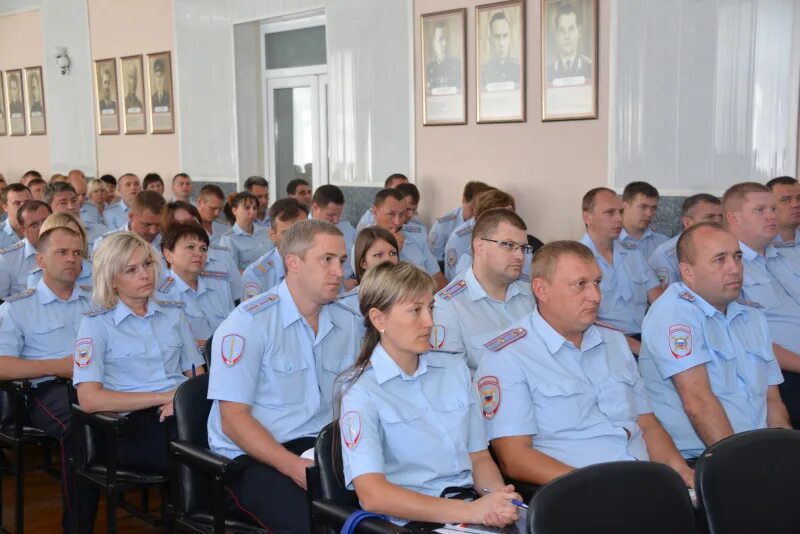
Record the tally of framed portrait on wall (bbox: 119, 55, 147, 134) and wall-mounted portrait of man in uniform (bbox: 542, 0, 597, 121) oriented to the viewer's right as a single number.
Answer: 0

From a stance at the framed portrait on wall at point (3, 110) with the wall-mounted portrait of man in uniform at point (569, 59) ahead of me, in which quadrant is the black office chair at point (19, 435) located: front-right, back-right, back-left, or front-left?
front-right

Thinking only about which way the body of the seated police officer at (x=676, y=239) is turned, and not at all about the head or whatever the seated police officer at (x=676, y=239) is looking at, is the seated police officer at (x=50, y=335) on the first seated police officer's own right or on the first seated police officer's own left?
on the first seated police officer's own right

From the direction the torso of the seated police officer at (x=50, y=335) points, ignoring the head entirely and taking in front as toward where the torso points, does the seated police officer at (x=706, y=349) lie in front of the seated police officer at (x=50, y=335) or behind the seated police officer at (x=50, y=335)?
in front

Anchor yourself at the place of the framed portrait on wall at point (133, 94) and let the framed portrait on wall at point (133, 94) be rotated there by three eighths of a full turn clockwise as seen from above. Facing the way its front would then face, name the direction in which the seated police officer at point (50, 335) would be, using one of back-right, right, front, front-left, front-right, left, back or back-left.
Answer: back

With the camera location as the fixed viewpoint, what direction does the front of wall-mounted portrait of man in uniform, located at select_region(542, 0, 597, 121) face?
facing the viewer and to the left of the viewer

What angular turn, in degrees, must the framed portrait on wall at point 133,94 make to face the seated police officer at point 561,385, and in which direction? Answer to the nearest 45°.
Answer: approximately 45° to its left

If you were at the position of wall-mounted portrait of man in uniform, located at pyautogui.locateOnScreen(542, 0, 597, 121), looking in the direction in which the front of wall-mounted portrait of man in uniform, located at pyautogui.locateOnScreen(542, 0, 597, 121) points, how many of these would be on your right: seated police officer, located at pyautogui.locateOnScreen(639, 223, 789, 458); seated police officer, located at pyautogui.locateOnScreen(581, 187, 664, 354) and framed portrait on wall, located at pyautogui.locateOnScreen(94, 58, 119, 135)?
1

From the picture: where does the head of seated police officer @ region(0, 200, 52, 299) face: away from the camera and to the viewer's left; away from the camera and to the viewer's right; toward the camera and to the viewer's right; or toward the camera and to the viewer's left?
toward the camera and to the viewer's right
